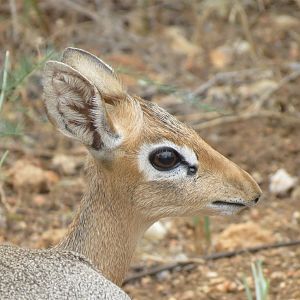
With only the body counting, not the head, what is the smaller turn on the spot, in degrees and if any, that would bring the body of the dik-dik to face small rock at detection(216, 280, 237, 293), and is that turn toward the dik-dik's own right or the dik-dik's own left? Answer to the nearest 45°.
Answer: approximately 45° to the dik-dik's own left

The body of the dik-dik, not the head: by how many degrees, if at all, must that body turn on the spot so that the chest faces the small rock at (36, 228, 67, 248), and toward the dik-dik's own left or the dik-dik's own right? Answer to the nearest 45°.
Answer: approximately 90° to the dik-dik's own left

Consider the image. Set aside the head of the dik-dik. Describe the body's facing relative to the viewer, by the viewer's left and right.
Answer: facing to the right of the viewer

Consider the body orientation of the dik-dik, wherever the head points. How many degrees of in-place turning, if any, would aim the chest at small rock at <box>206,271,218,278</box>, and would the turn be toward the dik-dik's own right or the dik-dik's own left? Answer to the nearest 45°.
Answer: approximately 45° to the dik-dik's own left
